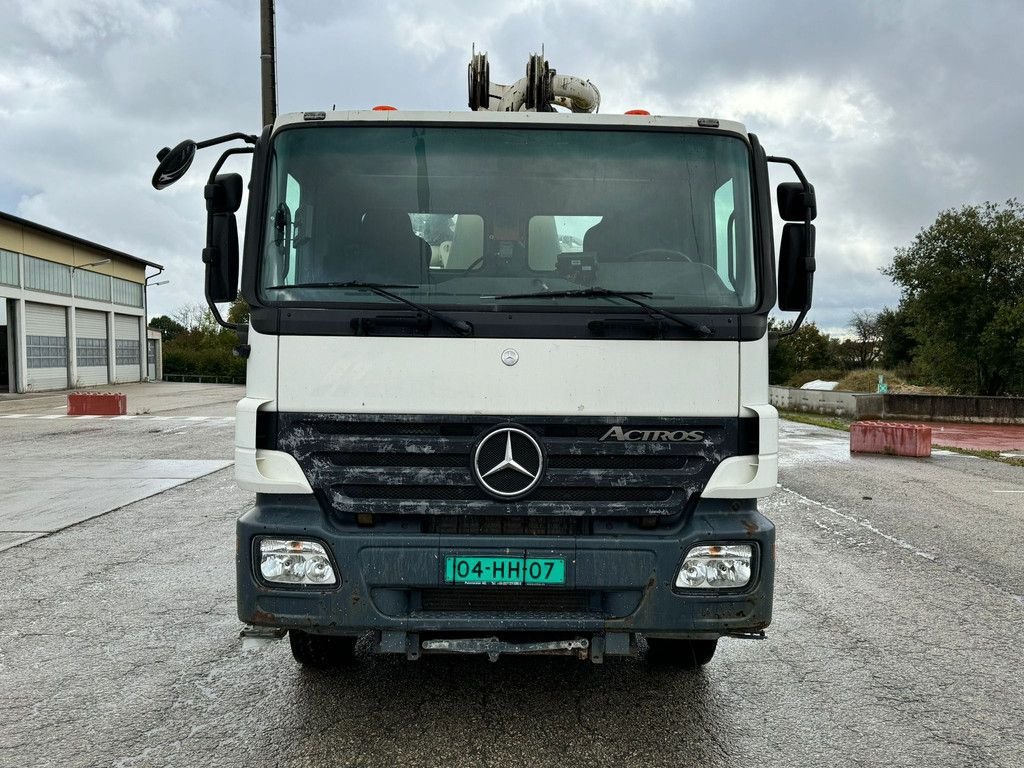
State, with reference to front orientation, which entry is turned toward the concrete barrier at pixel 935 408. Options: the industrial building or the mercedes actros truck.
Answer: the industrial building

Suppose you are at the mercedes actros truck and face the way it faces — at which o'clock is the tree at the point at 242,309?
The tree is roughly at 4 o'clock from the mercedes actros truck.

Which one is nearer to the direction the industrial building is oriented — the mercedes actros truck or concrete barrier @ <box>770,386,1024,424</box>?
the concrete barrier

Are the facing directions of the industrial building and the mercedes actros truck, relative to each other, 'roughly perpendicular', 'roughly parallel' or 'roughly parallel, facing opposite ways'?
roughly perpendicular

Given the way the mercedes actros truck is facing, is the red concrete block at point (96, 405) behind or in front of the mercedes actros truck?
behind

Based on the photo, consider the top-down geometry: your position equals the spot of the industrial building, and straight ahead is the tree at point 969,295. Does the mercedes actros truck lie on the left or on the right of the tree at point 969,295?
right

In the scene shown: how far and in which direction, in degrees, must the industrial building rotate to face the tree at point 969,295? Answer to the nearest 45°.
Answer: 0° — it already faces it

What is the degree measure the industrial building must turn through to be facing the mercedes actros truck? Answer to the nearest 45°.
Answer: approximately 45° to its right

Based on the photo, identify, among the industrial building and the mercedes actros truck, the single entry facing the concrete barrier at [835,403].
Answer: the industrial building

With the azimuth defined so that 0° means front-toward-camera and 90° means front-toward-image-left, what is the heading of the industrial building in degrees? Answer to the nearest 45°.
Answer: approximately 315°

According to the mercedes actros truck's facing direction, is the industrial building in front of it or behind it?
behind

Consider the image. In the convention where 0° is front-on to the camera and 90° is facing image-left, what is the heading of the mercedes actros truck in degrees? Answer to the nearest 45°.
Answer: approximately 0°
